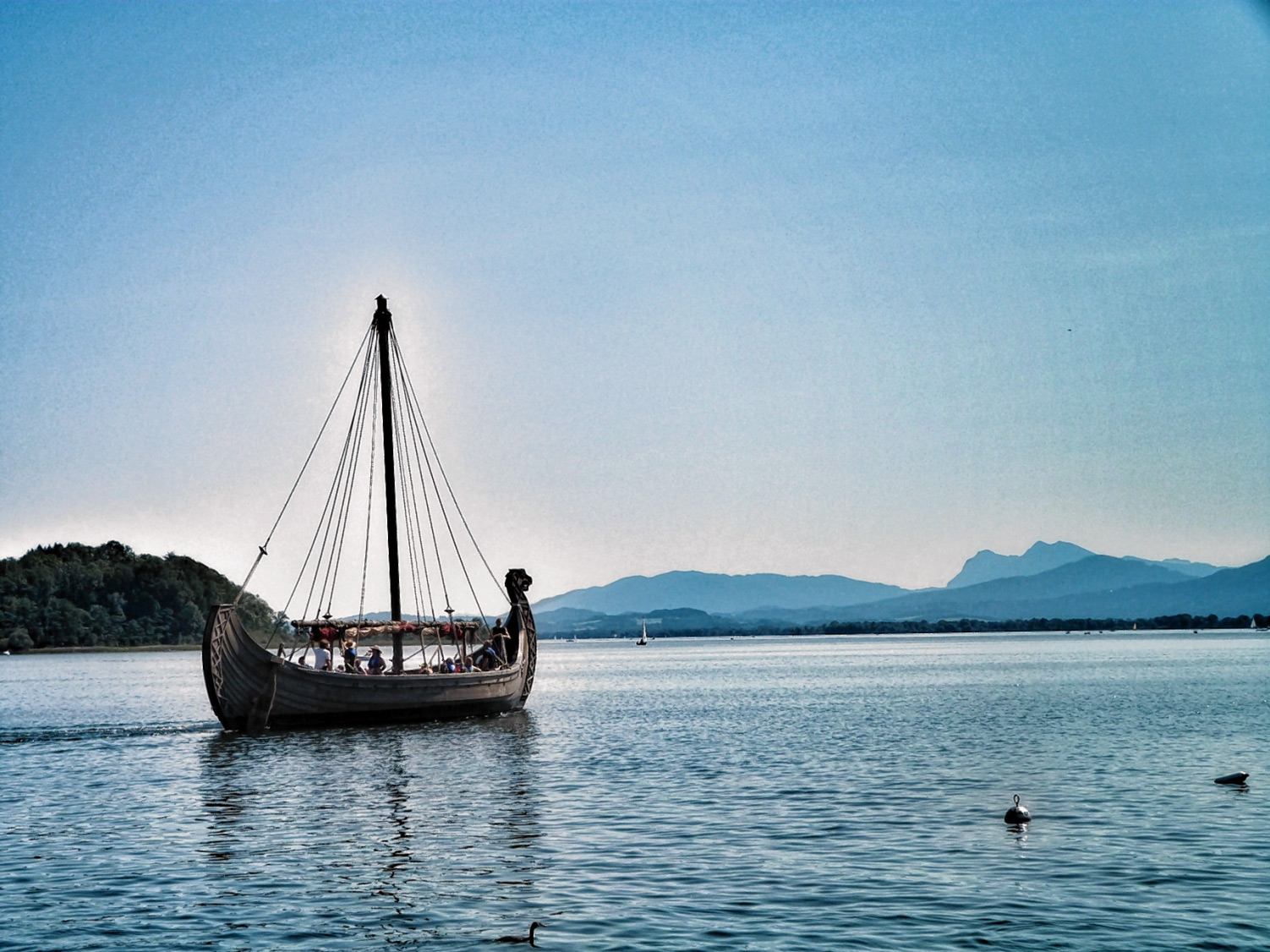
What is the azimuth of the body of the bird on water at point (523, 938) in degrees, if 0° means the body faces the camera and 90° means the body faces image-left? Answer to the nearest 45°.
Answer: approximately 270°

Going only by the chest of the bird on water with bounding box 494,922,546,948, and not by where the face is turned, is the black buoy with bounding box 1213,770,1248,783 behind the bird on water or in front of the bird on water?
in front
